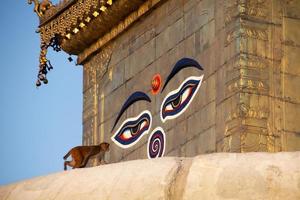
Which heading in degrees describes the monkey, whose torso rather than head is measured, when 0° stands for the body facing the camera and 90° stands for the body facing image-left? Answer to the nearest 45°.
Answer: approximately 270°
